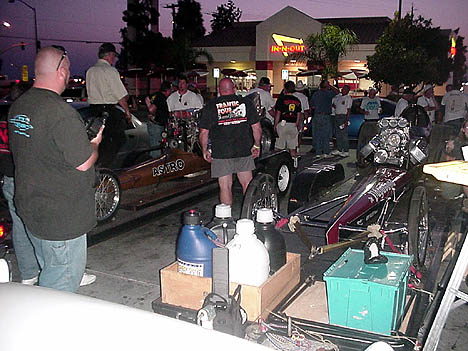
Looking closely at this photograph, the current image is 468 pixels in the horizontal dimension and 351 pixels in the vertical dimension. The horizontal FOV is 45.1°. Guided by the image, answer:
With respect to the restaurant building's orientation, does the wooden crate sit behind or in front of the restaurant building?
in front

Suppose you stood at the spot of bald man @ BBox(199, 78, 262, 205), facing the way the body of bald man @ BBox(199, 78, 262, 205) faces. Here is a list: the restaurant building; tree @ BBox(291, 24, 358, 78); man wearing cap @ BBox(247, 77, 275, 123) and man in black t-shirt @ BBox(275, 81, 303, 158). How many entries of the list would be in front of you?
4

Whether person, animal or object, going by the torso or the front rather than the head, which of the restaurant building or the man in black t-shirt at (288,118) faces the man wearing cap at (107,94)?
the restaurant building

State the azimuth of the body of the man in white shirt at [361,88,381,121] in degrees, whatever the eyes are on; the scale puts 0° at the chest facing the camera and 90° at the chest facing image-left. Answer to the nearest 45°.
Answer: approximately 0°

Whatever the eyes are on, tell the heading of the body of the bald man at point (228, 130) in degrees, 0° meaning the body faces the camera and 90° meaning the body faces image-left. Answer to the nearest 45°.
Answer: approximately 180°

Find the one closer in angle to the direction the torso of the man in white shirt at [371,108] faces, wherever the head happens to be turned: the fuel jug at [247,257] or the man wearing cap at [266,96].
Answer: the fuel jug

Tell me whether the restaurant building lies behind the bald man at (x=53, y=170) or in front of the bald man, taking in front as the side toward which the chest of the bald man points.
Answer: in front

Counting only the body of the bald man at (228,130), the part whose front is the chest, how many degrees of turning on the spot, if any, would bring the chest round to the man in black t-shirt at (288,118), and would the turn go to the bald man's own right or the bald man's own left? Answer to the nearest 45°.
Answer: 0° — they already face them

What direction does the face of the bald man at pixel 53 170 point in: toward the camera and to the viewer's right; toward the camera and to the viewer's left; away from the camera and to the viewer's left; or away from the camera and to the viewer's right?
away from the camera and to the viewer's right

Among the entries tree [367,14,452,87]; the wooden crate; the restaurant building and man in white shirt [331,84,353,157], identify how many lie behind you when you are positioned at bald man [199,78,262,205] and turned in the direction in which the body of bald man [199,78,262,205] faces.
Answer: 1
